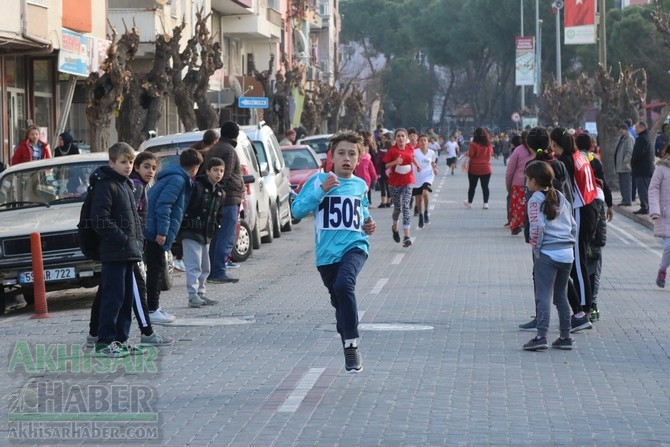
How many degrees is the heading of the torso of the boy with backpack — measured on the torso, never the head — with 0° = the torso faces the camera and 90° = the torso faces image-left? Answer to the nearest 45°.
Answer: approximately 315°

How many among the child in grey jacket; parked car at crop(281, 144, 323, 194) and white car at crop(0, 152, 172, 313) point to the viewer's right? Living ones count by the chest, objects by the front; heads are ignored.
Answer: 0

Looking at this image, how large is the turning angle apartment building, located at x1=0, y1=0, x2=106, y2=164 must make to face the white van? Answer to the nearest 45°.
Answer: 0° — it already faces it

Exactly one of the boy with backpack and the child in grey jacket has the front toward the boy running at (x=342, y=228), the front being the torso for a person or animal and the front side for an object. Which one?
the boy with backpack

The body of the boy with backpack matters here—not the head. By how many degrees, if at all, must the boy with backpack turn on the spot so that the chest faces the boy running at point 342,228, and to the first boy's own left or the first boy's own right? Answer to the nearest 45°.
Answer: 0° — they already face them

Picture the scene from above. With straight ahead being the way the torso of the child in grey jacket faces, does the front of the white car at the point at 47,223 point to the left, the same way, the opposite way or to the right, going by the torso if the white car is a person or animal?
to the left

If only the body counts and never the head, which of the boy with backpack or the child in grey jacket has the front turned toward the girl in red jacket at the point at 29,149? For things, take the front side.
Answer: the child in grey jacket

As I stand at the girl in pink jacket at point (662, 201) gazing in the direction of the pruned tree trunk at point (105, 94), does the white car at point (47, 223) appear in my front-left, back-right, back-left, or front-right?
front-left

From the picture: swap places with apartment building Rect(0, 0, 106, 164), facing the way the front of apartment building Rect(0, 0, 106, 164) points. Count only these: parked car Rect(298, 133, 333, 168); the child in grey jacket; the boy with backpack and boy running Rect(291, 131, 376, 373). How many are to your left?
1

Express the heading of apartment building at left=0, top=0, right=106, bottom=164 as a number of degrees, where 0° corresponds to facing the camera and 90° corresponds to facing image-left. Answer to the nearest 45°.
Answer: approximately 315°

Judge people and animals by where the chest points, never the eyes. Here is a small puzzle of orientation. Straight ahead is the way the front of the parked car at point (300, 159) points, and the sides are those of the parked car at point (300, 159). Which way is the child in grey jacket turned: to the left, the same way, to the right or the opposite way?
to the right

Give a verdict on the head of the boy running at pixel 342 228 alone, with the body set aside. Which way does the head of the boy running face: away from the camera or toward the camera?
toward the camera

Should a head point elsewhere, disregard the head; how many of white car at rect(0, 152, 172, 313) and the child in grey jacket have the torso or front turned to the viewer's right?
0

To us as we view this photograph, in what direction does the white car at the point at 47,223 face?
facing the viewer and to the left of the viewer

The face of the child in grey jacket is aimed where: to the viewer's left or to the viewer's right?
to the viewer's left
